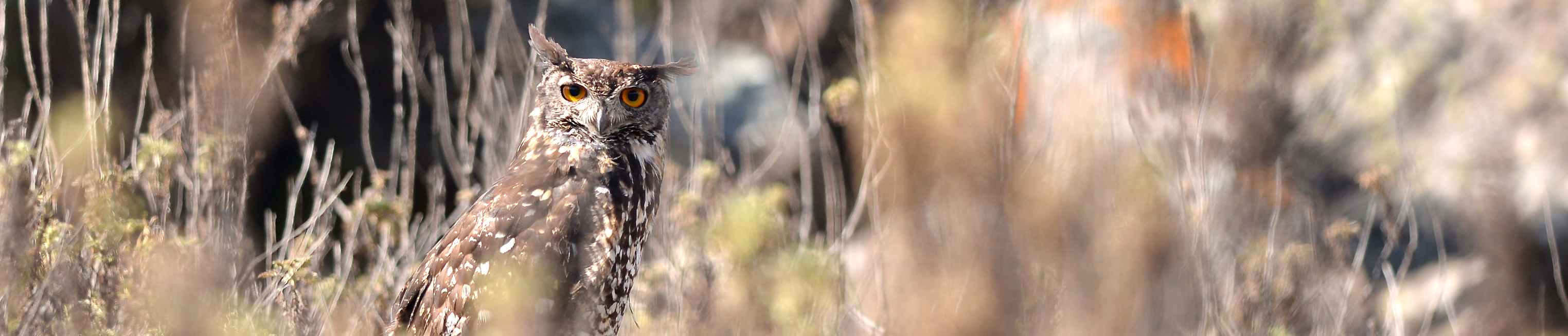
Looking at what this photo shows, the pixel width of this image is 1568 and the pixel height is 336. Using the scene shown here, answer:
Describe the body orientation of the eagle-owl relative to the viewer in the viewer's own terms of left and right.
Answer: facing the viewer and to the right of the viewer
